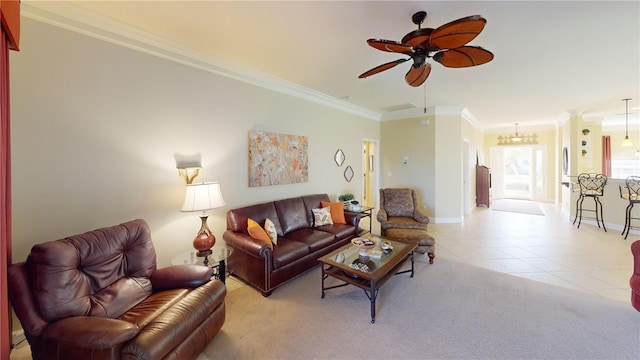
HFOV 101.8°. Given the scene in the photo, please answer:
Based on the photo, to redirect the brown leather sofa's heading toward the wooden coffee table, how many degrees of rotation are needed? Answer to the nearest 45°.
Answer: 0° — it already faces it

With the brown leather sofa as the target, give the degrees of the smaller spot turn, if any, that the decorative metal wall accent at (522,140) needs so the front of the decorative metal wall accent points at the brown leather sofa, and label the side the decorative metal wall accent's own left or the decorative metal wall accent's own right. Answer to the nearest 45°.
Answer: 0° — it already faces it

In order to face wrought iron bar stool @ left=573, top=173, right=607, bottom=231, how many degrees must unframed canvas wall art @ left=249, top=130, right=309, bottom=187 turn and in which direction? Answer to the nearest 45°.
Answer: approximately 45° to its left

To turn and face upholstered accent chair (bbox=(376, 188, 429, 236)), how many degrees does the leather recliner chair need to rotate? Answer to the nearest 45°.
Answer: approximately 45° to its left

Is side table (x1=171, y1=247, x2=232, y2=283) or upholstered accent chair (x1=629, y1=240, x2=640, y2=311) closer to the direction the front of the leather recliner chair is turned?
the upholstered accent chair

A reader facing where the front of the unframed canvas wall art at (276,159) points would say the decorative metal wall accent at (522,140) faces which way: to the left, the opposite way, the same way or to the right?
to the right

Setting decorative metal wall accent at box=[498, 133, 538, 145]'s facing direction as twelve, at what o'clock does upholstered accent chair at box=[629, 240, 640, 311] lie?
The upholstered accent chair is roughly at 12 o'clock from the decorative metal wall accent.

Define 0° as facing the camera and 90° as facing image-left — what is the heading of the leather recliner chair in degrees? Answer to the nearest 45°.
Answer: approximately 315°

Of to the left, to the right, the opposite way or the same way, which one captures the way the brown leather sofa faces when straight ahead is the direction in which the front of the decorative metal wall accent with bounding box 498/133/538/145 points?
to the left

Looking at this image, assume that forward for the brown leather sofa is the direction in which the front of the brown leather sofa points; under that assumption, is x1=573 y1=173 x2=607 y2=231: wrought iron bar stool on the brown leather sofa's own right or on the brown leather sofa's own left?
on the brown leather sofa's own left

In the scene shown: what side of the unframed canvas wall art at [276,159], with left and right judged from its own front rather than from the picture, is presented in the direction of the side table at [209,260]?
right
